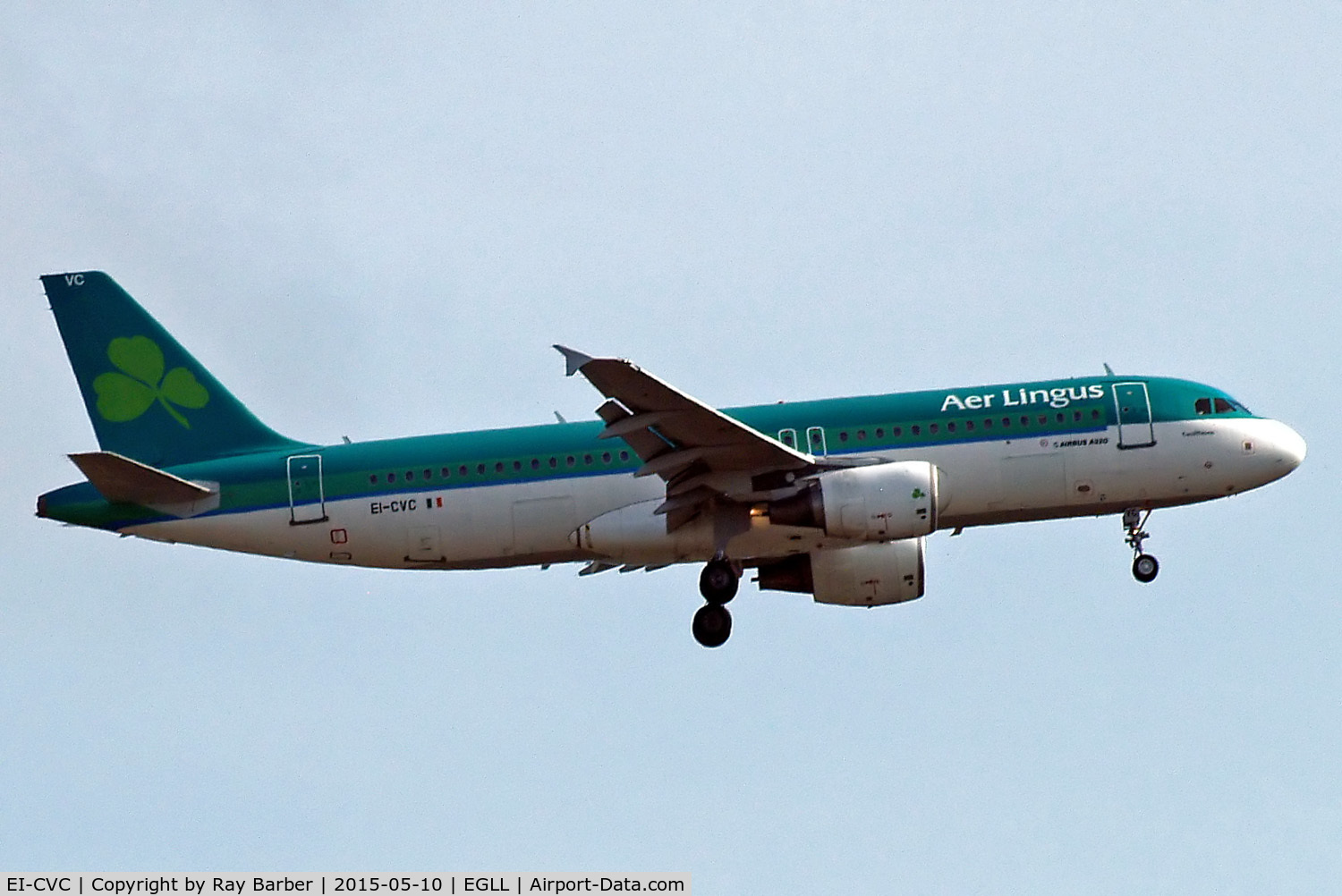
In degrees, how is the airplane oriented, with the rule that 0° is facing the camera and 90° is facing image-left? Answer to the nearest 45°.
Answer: approximately 270°
